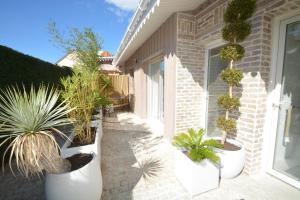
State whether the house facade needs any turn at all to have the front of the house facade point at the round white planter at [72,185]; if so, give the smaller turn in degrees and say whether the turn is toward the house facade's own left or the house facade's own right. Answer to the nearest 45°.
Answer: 0° — it already faces it

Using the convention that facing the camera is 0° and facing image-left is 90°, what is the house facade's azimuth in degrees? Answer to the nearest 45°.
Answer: approximately 45°

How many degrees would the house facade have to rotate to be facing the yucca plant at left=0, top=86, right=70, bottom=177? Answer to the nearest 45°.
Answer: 0° — it already faces it

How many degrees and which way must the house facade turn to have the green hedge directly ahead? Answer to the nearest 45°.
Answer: approximately 45° to its right
